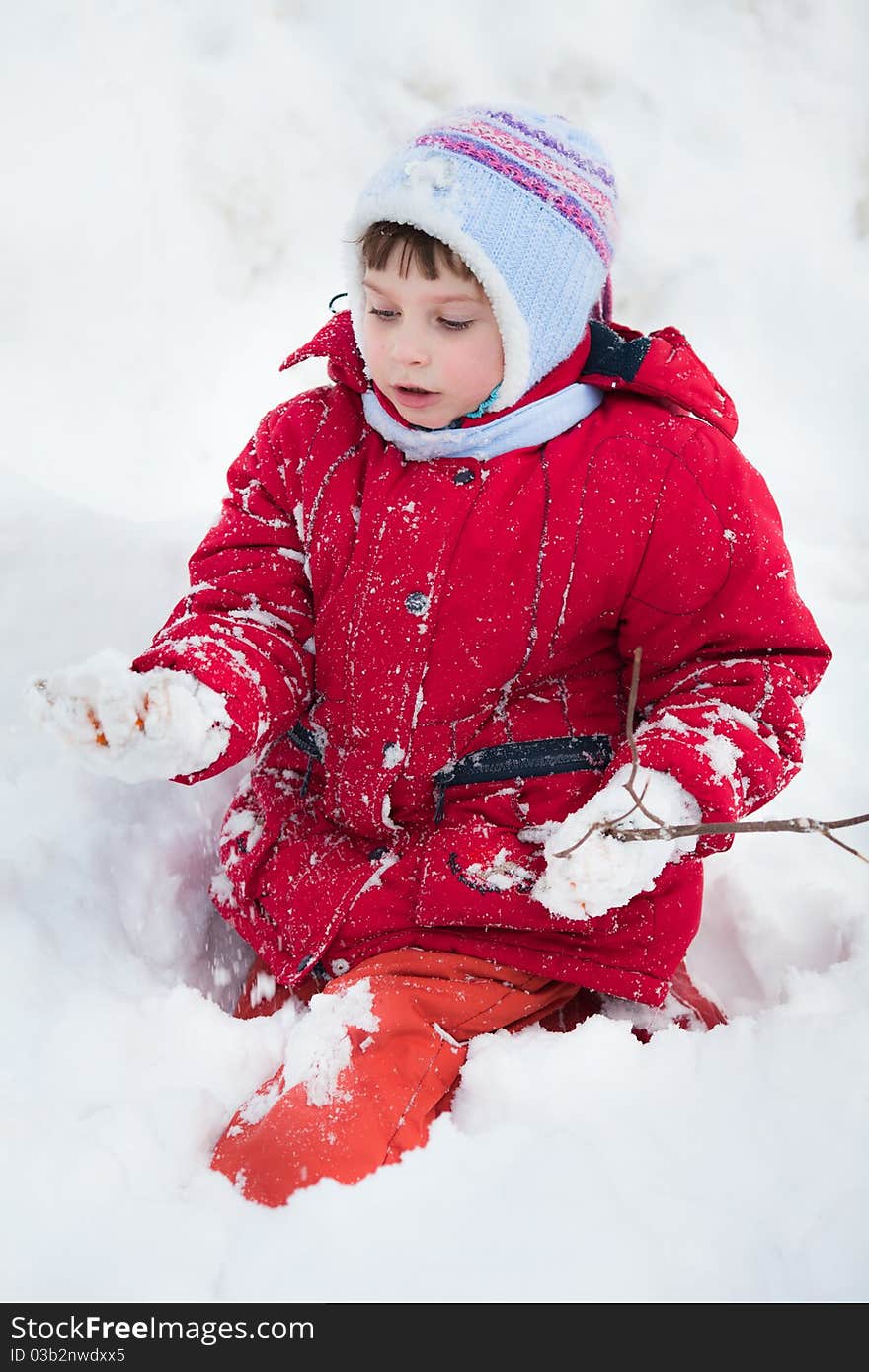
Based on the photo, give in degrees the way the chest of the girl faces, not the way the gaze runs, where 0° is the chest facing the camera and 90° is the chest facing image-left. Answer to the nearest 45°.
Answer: approximately 45°

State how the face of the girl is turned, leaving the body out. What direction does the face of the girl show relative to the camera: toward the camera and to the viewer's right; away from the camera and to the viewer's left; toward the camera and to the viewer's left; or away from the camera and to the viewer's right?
toward the camera and to the viewer's left
